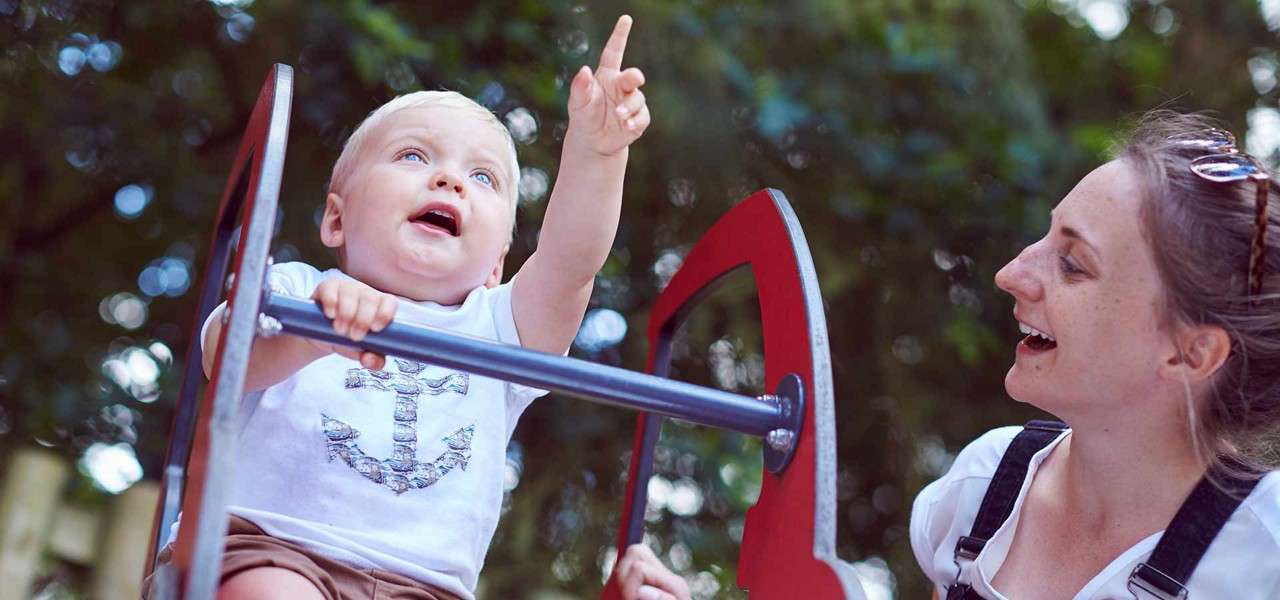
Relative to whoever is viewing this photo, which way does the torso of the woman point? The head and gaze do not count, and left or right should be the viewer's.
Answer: facing the viewer and to the left of the viewer

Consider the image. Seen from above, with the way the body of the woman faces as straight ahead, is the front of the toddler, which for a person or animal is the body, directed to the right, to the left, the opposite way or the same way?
to the left

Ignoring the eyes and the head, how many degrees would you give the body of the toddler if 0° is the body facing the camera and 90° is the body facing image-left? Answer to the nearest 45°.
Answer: approximately 0°

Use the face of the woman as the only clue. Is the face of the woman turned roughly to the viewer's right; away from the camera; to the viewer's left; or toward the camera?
to the viewer's left

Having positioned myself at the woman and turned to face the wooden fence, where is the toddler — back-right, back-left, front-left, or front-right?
front-left

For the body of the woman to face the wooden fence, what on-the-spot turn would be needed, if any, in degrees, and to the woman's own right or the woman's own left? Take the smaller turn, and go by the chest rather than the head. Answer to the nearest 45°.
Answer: approximately 45° to the woman's own right

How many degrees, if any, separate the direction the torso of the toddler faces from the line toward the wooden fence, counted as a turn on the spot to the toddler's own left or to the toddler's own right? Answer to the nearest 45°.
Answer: approximately 135° to the toddler's own right

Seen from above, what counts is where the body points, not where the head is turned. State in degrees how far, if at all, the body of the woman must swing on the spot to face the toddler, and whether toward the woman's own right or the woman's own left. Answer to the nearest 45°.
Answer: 0° — they already face them

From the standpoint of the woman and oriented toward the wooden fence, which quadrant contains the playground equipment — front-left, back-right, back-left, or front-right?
front-left

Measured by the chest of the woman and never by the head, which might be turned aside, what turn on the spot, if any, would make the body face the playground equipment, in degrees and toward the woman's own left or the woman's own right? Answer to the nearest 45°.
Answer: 0° — they already face it

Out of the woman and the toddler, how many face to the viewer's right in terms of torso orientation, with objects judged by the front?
0
